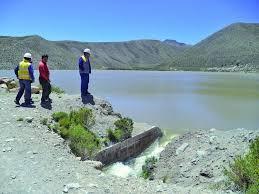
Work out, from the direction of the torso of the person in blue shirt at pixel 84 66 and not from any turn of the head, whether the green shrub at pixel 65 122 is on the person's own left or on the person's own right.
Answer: on the person's own right

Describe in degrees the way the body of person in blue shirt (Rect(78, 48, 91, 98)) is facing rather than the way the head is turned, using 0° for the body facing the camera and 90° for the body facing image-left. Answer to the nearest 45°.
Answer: approximately 315°

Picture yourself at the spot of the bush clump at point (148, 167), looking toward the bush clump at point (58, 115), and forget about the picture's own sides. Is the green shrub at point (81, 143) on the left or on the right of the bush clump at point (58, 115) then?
left

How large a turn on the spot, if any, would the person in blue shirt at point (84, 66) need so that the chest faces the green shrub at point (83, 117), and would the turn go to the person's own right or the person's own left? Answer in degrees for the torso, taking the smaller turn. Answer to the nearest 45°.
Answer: approximately 45° to the person's own right
